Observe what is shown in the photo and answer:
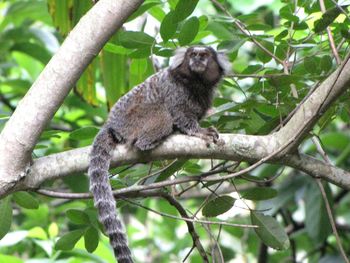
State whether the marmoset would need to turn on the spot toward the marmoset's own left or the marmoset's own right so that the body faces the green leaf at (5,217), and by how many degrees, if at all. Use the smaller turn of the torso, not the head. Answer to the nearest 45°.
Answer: approximately 135° to the marmoset's own right

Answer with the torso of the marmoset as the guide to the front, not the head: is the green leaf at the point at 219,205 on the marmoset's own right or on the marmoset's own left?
on the marmoset's own right

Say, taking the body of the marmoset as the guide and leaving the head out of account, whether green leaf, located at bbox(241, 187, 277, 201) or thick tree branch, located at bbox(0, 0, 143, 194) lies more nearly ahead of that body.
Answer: the green leaf

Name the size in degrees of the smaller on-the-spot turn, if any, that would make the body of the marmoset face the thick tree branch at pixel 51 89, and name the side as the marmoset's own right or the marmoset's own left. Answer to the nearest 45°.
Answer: approximately 135° to the marmoset's own right

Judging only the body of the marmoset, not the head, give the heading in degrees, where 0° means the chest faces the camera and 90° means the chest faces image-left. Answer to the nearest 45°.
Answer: approximately 270°

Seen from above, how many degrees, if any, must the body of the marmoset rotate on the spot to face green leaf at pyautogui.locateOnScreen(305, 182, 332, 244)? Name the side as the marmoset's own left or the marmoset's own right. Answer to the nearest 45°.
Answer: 0° — it already faces it

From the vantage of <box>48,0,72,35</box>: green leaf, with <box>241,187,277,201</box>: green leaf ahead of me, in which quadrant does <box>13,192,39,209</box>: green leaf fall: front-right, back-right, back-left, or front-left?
front-right

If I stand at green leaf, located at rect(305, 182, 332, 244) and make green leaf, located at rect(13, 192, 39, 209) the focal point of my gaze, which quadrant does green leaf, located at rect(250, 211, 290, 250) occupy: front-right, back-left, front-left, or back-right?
front-left

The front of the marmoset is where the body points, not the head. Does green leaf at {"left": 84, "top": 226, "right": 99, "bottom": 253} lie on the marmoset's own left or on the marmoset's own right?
on the marmoset's own right
